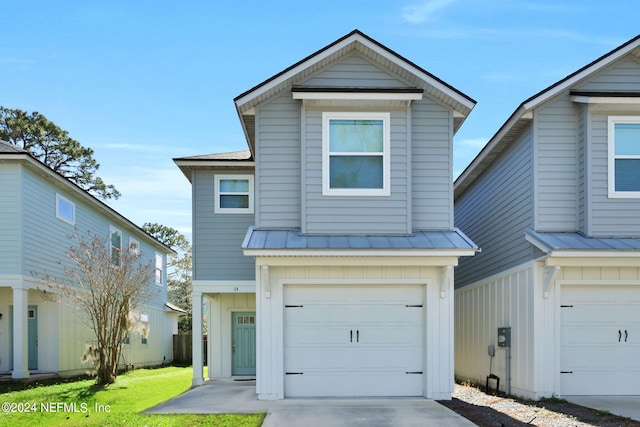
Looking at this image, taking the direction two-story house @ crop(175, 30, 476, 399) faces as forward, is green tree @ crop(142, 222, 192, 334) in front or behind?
behind

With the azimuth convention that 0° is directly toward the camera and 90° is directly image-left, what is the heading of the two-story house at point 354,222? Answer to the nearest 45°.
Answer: approximately 0°
